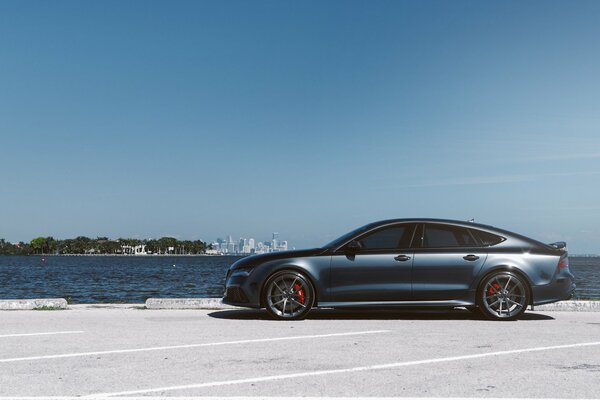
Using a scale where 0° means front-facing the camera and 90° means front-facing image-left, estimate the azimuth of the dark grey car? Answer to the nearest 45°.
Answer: approximately 90°
